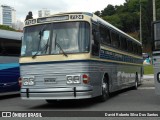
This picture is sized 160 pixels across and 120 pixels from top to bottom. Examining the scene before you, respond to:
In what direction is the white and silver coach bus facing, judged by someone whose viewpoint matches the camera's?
facing the viewer and to the left of the viewer
